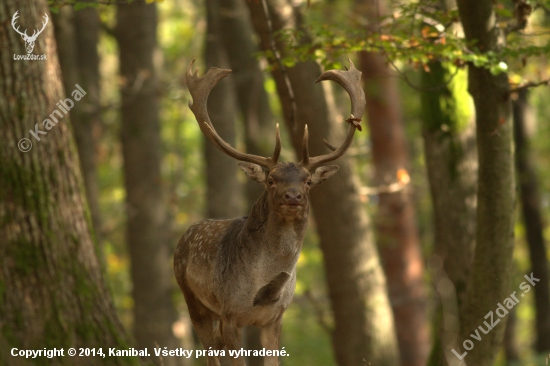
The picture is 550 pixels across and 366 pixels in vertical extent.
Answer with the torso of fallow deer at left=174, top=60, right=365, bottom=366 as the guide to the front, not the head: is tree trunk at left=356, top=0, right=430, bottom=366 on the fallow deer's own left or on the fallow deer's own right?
on the fallow deer's own left

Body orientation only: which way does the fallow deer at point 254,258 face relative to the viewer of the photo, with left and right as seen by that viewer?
facing the viewer and to the right of the viewer

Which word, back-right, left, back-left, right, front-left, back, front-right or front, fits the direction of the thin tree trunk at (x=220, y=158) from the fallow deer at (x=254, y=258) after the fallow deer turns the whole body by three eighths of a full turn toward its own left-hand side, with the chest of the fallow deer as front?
front

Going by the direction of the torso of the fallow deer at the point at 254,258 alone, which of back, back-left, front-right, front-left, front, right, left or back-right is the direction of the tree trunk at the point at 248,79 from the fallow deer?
back-left

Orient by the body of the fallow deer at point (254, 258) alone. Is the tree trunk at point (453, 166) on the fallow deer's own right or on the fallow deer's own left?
on the fallow deer's own left

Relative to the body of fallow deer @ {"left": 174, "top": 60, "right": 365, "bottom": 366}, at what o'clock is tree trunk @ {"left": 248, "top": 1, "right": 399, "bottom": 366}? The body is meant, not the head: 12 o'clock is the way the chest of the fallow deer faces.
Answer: The tree trunk is roughly at 8 o'clock from the fallow deer.

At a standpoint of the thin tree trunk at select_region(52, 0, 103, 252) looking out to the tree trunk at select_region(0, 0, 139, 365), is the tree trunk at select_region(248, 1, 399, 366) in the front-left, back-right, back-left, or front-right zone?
front-left

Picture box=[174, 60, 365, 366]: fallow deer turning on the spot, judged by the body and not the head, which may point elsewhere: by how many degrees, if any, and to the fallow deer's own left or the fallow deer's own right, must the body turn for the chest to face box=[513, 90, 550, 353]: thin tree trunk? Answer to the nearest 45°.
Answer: approximately 90° to the fallow deer's own left

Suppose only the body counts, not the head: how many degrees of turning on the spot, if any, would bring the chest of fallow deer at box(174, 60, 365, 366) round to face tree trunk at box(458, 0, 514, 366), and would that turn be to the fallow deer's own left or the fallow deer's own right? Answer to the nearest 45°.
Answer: approximately 90° to the fallow deer's own left
